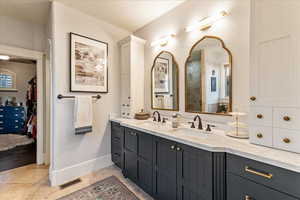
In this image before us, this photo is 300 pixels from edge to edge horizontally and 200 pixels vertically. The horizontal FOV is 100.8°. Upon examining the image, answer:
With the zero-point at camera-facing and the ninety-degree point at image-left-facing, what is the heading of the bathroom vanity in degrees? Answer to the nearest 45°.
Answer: approximately 45°

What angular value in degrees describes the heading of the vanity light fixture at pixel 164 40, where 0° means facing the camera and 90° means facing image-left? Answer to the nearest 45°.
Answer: approximately 45°

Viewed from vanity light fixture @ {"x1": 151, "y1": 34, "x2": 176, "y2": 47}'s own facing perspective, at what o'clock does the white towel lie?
The white towel is roughly at 1 o'clock from the vanity light fixture.
